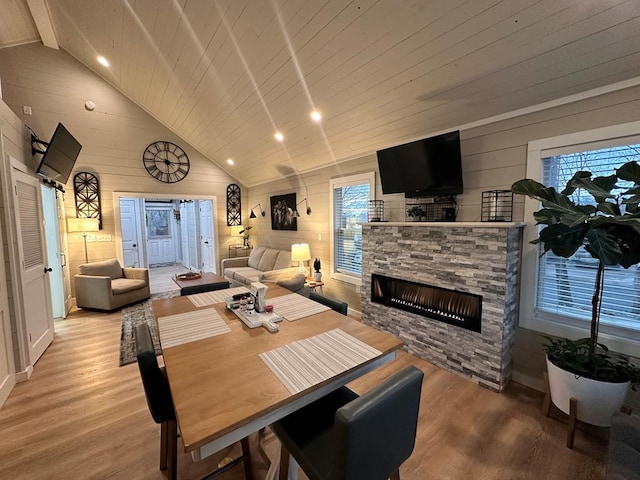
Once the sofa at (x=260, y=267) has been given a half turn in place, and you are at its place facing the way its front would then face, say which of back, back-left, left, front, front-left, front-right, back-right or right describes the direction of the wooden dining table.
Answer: back-right

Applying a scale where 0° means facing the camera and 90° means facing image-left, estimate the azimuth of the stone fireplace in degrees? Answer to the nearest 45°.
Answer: approximately 45°

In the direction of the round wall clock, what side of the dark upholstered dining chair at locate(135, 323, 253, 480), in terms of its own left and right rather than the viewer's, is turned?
left

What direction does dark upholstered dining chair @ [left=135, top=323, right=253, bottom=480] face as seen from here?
to the viewer's right

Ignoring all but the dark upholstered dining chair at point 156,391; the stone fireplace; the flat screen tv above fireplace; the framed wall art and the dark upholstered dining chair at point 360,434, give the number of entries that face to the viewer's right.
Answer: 1

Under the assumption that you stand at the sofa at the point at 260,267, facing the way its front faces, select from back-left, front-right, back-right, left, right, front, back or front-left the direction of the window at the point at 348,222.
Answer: left

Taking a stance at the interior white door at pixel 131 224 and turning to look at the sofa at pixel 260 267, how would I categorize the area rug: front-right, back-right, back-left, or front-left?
front-right

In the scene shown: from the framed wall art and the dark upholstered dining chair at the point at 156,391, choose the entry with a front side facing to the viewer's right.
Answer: the dark upholstered dining chair

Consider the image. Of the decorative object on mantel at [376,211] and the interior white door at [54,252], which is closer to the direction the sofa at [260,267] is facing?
the interior white door

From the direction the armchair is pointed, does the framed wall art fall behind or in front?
in front

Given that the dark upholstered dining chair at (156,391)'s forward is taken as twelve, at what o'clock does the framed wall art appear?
The framed wall art is roughly at 10 o'clock from the dark upholstered dining chair.

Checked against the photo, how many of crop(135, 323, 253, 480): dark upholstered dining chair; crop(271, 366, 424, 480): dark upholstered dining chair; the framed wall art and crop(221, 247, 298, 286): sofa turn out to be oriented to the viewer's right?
1

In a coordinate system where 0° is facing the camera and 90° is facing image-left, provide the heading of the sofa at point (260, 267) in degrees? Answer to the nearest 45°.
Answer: approximately 45°

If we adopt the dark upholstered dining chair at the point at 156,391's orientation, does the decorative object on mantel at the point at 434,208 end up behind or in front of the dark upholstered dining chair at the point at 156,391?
in front

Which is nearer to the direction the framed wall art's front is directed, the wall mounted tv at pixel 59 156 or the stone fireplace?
the wall mounted tv

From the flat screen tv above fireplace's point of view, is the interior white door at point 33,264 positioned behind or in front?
in front

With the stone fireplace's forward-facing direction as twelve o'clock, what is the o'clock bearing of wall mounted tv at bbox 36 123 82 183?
The wall mounted tv is roughly at 1 o'clock from the stone fireplace.

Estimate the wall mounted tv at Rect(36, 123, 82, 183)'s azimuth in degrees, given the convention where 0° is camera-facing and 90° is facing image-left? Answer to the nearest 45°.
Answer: approximately 315°

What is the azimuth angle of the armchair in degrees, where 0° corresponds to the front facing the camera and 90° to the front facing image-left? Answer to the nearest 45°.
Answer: approximately 315°

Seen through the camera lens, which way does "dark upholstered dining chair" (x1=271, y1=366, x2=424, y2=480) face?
facing away from the viewer and to the left of the viewer
